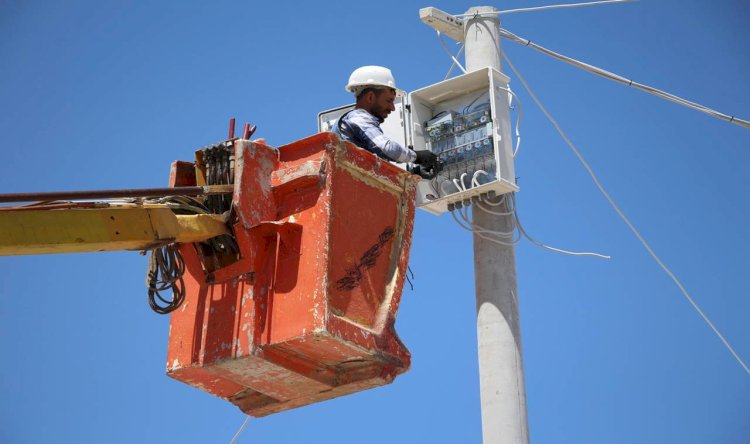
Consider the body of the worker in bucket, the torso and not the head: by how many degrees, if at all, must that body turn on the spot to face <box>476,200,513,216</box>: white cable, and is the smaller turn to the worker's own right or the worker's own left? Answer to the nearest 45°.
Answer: approximately 45° to the worker's own left

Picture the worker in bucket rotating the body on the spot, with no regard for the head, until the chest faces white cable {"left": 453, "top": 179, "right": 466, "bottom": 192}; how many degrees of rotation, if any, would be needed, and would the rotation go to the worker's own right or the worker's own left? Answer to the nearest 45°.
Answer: approximately 45° to the worker's own left

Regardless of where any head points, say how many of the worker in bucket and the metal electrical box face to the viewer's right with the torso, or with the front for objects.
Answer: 1

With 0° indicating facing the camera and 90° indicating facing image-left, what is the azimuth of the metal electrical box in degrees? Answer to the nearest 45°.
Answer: approximately 45°

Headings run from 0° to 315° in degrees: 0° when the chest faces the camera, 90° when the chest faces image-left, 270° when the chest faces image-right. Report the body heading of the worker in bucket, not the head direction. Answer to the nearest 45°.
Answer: approximately 270°
